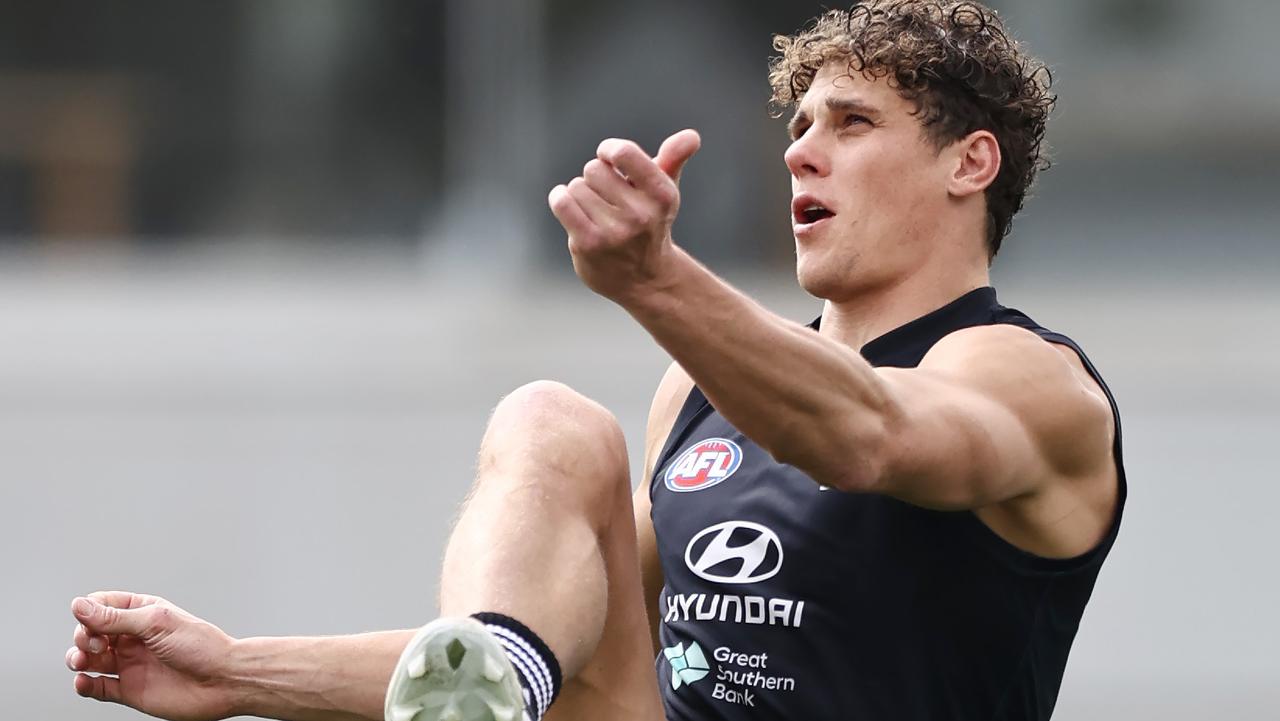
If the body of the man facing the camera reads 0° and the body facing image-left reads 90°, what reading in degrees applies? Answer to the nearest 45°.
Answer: approximately 45°

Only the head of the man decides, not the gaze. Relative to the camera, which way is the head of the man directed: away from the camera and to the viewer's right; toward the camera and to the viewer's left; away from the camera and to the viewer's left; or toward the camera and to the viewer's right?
toward the camera and to the viewer's left
